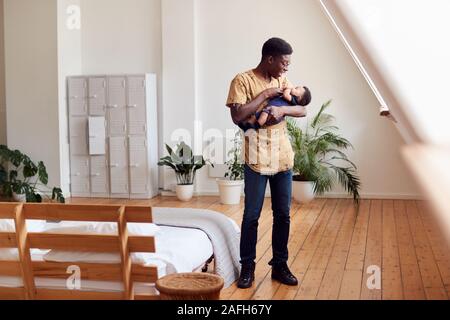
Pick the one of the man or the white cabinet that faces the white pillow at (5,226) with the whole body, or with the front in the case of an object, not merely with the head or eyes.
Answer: the white cabinet

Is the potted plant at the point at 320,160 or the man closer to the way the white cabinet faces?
the man

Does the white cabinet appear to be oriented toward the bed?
yes

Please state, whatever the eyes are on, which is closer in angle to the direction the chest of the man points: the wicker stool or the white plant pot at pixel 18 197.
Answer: the wicker stool

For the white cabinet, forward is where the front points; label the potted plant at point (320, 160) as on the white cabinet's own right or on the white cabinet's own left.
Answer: on the white cabinet's own left

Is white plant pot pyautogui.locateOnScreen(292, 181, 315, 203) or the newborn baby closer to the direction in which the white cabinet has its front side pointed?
the newborn baby

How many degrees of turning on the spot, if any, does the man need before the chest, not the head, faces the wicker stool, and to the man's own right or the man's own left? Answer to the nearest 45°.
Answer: approximately 45° to the man's own right

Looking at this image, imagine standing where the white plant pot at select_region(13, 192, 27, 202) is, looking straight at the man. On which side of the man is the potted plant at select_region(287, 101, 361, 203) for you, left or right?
left

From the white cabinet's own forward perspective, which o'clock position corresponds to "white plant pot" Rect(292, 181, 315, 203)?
The white plant pot is roughly at 10 o'clock from the white cabinet.

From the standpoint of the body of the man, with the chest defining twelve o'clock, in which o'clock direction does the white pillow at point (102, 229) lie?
The white pillow is roughly at 3 o'clock from the man.

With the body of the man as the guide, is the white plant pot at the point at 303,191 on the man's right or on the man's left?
on the man's left

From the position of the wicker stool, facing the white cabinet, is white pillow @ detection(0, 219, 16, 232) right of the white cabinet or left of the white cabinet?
left

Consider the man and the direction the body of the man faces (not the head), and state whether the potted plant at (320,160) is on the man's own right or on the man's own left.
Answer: on the man's own left

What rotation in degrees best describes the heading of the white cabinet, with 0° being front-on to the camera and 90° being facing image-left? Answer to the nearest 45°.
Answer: approximately 0°

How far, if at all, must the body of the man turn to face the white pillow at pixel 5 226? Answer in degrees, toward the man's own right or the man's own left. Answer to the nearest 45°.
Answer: approximately 90° to the man's own right
